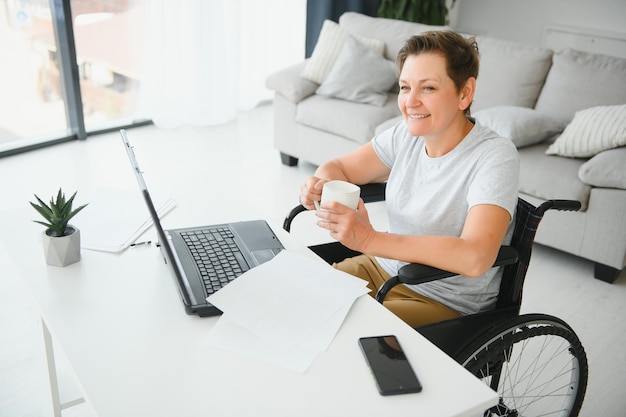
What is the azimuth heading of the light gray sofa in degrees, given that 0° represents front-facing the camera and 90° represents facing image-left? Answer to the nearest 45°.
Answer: approximately 45°

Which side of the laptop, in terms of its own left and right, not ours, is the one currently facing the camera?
right

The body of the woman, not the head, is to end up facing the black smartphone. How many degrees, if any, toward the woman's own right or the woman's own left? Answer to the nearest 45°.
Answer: approximately 45° to the woman's own left

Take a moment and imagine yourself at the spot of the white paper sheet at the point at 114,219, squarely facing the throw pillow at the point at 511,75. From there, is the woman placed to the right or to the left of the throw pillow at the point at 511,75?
right

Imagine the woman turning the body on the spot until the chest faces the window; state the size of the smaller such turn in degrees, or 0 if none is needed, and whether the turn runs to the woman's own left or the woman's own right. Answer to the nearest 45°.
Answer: approximately 90° to the woman's own right

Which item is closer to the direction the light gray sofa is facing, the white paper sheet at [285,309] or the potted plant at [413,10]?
the white paper sheet

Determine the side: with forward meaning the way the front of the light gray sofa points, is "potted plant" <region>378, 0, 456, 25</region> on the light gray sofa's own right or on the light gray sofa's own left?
on the light gray sofa's own right

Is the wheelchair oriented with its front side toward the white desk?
yes

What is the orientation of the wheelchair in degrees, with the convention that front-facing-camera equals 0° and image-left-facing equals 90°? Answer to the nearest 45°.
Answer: approximately 45°

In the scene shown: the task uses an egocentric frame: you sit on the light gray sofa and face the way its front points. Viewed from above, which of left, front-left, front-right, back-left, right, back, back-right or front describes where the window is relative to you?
front-right

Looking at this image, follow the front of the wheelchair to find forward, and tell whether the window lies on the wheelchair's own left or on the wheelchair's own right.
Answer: on the wheelchair's own right
